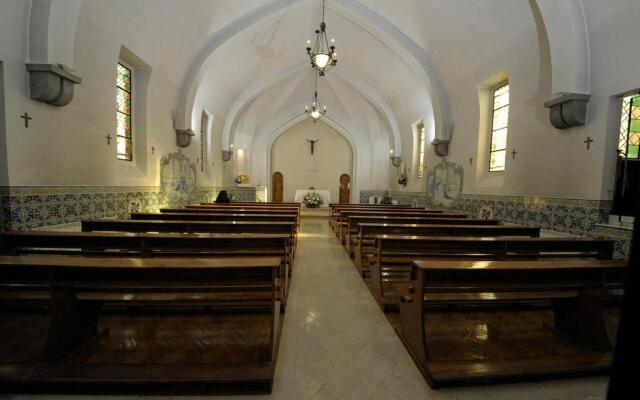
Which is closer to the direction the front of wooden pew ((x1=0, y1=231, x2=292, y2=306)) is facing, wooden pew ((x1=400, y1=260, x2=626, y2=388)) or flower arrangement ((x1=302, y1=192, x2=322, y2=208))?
the flower arrangement

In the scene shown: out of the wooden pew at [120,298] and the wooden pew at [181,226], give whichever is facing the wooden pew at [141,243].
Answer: the wooden pew at [120,298]

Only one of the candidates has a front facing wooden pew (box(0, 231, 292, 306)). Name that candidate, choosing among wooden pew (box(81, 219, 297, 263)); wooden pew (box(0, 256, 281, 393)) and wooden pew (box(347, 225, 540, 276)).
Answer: wooden pew (box(0, 256, 281, 393))

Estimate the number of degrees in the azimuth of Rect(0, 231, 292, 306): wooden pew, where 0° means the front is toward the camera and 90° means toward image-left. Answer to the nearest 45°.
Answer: approximately 180°

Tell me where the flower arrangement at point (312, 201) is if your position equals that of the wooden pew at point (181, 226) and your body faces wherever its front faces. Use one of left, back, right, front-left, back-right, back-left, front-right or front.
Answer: front-right

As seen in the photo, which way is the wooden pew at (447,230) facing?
away from the camera

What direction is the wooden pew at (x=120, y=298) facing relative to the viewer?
away from the camera

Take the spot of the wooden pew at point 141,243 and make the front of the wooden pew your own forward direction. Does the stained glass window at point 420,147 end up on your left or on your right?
on your right

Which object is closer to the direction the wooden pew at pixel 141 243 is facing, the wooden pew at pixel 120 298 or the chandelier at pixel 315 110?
the chandelier
